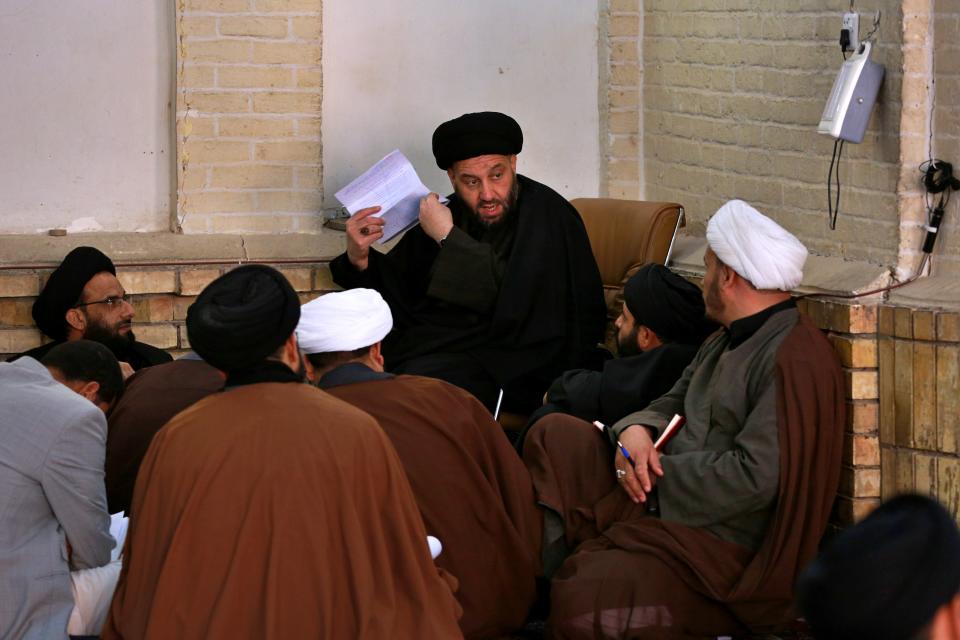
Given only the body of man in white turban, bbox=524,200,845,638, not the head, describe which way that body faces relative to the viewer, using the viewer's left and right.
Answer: facing to the left of the viewer

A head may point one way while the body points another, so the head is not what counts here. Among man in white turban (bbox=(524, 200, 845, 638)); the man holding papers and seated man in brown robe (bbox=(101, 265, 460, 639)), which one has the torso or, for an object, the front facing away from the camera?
the seated man in brown robe

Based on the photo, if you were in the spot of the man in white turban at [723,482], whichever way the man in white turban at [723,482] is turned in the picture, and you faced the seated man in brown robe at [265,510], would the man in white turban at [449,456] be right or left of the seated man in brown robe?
right

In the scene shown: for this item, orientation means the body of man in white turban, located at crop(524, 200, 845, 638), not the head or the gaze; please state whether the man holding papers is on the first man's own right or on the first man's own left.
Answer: on the first man's own right

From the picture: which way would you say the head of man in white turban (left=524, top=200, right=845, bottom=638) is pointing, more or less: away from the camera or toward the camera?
away from the camera

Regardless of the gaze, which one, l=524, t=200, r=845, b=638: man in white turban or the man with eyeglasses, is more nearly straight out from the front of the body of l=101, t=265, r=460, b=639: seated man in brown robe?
the man with eyeglasses

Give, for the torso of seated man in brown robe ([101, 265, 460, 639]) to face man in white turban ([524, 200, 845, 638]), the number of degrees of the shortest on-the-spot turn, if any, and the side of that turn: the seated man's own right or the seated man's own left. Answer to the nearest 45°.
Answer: approximately 45° to the seated man's own right

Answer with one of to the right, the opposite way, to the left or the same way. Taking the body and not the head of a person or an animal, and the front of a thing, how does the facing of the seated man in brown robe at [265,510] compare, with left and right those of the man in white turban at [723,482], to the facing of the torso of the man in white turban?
to the right

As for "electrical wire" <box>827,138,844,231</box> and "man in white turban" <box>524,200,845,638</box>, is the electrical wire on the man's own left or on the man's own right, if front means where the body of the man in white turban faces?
on the man's own right

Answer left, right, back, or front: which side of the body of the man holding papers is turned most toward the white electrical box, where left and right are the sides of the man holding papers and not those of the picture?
left

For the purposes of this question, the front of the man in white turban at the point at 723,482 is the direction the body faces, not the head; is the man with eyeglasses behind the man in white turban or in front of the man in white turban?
in front

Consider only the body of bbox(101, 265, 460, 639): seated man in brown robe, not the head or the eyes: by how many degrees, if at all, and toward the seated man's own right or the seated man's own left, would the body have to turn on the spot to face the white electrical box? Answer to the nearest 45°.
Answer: approximately 45° to the seated man's own right

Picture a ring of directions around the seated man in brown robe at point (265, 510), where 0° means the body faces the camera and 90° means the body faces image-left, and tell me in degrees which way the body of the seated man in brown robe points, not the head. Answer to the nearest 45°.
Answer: approximately 180°

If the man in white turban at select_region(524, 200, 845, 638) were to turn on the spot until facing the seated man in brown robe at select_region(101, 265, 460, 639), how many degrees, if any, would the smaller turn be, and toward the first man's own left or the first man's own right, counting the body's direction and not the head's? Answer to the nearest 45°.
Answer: approximately 45° to the first man's own left

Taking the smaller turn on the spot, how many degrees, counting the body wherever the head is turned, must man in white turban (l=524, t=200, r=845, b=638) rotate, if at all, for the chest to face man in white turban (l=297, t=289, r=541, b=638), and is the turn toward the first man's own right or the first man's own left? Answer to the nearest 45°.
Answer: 0° — they already face them

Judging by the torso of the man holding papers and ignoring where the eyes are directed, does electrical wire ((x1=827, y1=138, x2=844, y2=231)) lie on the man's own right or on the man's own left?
on the man's own left
